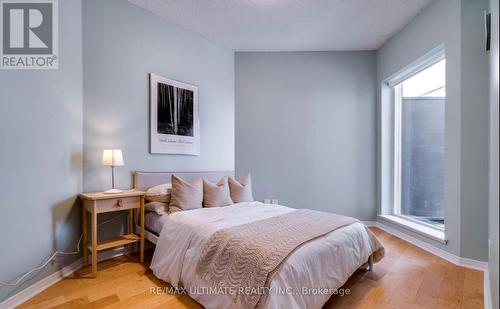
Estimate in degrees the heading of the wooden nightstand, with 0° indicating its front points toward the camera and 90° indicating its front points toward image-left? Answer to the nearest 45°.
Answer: approximately 315°

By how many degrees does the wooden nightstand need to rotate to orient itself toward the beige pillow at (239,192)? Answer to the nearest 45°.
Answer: approximately 45° to its left

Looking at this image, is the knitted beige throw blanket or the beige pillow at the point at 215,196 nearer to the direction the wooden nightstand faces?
the knitted beige throw blanket

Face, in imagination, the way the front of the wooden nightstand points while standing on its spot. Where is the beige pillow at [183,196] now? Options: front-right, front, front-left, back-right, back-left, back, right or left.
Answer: front-left

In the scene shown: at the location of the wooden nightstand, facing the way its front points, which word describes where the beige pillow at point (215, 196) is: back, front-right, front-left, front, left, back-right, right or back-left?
front-left

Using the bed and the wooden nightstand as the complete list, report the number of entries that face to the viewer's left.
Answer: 0

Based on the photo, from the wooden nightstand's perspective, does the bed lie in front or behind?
in front

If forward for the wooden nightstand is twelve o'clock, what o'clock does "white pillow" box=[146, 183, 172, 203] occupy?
The white pillow is roughly at 10 o'clock from the wooden nightstand.

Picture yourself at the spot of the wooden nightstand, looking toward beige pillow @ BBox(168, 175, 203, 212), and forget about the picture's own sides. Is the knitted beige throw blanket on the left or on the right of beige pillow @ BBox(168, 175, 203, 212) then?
right

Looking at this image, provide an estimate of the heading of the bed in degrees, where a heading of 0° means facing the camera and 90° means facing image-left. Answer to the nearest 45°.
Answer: approximately 315°

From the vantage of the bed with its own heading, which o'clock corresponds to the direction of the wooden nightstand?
The wooden nightstand is roughly at 5 o'clock from the bed.
